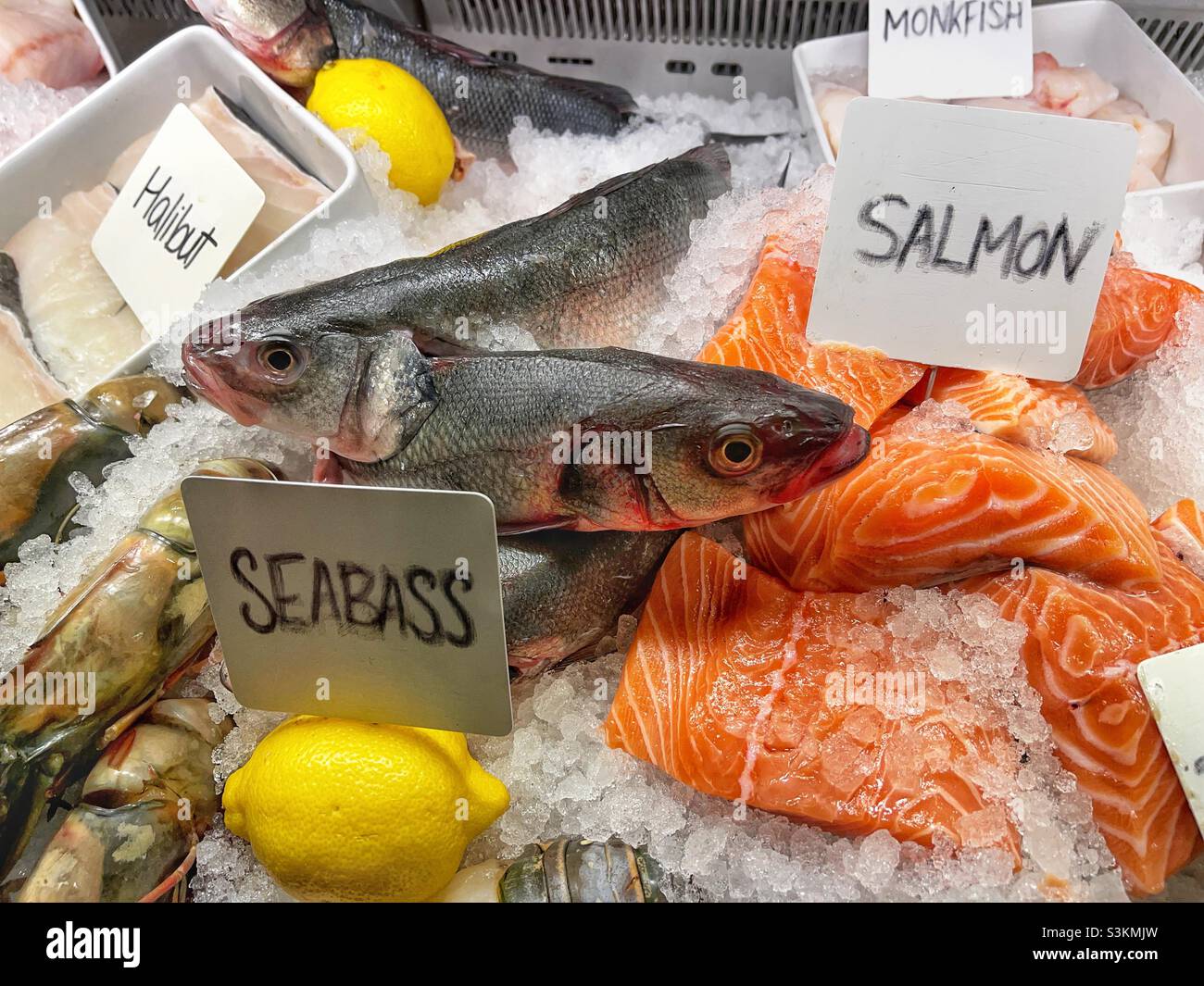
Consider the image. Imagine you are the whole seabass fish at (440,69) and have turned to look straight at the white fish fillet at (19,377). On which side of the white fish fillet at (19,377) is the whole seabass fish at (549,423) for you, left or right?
left

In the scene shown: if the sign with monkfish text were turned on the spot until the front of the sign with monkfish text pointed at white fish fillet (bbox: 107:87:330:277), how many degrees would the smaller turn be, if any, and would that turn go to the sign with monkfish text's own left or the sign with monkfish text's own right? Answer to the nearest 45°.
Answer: approximately 45° to the sign with monkfish text's own right

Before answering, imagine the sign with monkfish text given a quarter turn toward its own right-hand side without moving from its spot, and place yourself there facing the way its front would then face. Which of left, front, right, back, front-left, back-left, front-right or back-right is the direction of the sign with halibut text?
front-left

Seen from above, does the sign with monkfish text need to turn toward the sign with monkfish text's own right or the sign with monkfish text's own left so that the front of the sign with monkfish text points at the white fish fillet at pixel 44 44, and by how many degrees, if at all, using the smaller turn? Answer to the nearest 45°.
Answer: approximately 90° to the sign with monkfish text's own right

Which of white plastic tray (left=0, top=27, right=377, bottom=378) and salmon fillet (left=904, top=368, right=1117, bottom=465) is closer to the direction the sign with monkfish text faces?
the salmon fillet

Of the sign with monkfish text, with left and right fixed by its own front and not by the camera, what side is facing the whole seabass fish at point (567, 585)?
front

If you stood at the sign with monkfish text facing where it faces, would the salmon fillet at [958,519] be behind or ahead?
ahead

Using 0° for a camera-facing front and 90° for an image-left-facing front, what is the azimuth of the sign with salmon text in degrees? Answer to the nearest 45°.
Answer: approximately 0°

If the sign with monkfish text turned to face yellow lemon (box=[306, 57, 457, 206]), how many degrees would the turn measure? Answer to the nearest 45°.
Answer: approximately 45° to its right

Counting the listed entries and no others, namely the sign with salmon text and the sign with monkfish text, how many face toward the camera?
2

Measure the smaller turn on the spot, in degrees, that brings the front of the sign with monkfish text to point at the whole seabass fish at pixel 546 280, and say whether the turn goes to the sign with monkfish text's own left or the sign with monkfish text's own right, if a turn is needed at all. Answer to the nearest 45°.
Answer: approximately 45° to the sign with monkfish text's own right
